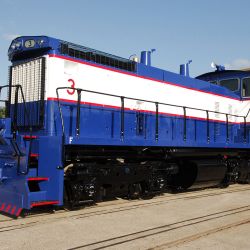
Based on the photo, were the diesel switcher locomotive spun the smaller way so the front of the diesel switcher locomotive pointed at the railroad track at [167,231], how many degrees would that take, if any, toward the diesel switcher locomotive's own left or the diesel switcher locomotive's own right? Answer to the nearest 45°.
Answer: approximately 90° to the diesel switcher locomotive's own left

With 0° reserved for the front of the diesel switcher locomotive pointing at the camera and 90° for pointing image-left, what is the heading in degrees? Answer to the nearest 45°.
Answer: approximately 45°
